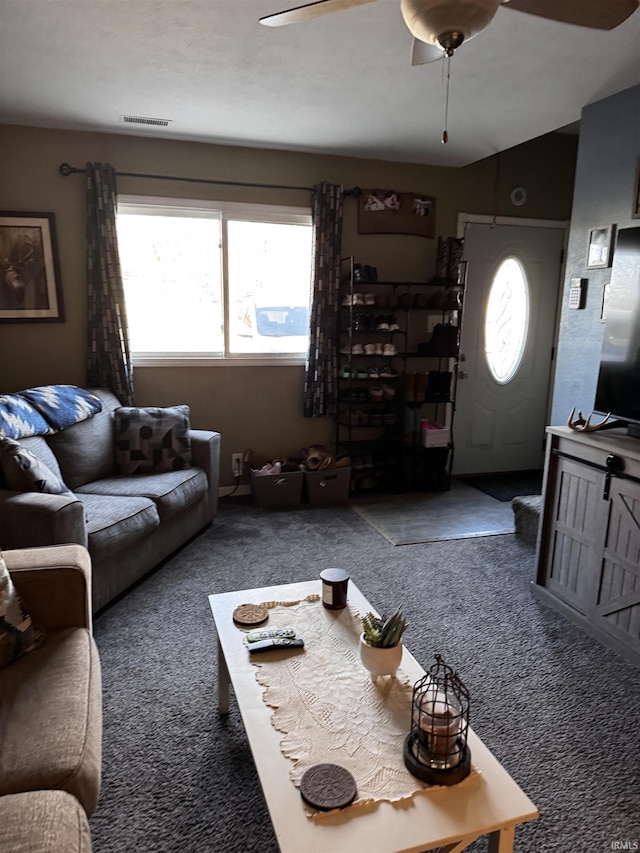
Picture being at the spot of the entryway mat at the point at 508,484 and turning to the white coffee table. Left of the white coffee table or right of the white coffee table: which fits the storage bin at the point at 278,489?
right

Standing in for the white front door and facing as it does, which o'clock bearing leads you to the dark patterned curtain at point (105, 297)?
The dark patterned curtain is roughly at 2 o'clock from the white front door.

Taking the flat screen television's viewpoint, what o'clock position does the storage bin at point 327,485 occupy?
The storage bin is roughly at 2 o'clock from the flat screen television.

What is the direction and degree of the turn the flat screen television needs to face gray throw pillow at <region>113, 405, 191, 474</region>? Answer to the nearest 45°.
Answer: approximately 45° to its right

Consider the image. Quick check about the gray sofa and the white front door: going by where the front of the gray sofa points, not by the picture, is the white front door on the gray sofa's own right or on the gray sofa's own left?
on the gray sofa's own left

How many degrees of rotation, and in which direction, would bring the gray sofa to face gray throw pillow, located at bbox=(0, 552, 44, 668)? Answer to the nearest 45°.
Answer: approximately 45° to its right

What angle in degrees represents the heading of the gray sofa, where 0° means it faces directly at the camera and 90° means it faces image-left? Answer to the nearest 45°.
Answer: approximately 315°

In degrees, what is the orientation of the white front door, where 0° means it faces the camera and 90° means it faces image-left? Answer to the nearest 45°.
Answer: approximately 0°
